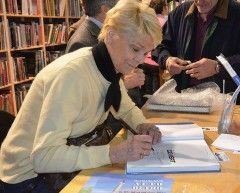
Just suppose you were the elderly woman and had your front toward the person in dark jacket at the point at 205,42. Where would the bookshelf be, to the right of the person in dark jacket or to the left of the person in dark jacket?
left

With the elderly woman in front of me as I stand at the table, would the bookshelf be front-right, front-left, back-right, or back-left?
front-right

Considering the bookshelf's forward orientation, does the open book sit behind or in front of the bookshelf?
in front

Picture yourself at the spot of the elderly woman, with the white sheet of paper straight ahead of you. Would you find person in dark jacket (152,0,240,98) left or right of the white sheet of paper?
left

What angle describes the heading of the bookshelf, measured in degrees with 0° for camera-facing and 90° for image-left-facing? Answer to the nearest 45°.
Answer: approximately 315°

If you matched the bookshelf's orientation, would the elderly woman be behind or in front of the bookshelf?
in front

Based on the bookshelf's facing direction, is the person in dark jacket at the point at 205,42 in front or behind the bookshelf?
in front
